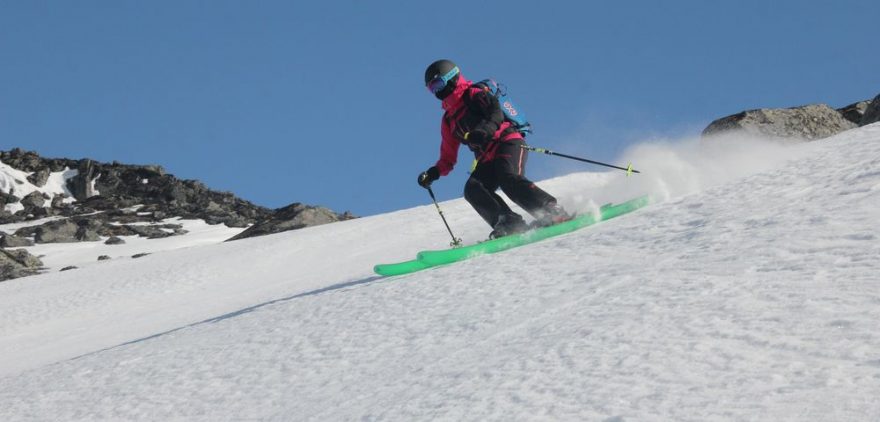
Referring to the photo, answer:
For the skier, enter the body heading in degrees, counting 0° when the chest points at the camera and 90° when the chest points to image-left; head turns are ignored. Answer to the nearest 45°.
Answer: approximately 45°

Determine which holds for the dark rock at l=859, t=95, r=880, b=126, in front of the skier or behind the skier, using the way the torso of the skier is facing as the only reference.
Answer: behind

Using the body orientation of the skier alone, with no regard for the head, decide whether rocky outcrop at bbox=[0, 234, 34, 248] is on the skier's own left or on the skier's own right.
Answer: on the skier's own right

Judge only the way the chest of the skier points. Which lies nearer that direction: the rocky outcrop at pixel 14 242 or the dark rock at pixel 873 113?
the rocky outcrop
